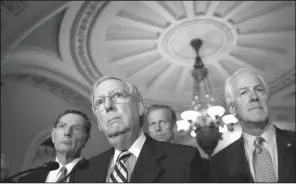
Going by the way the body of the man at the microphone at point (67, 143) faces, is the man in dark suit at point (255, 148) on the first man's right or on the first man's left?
on the first man's left

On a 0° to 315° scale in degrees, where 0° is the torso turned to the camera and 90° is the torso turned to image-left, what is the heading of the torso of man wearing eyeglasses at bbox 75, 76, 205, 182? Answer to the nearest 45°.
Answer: approximately 45°

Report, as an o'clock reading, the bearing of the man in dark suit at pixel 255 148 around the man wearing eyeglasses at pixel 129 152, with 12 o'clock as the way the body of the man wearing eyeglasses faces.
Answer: The man in dark suit is roughly at 8 o'clock from the man wearing eyeglasses.

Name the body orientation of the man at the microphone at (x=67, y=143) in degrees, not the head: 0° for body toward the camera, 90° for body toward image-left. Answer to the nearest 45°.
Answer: approximately 45°

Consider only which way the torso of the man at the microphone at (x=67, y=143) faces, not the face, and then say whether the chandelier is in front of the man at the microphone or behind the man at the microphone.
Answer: behind

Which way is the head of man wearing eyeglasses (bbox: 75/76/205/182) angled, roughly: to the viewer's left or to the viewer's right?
to the viewer's left

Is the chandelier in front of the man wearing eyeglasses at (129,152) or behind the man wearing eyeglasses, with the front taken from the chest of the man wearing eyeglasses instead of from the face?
behind
